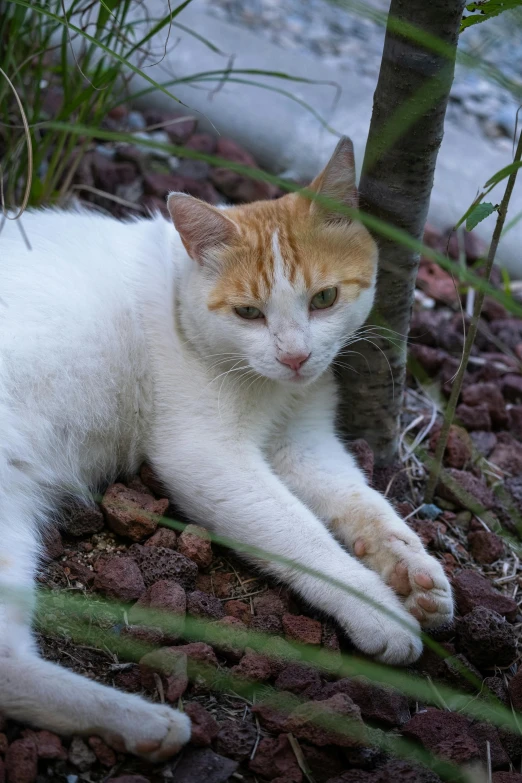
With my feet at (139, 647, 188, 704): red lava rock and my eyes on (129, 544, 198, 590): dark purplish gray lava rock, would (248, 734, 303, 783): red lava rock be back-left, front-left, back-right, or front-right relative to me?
back-right

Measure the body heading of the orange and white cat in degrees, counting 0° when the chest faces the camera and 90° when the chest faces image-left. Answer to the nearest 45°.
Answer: approximately 315°

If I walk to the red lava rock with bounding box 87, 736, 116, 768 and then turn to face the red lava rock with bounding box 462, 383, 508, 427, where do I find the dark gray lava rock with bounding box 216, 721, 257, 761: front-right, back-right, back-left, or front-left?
front-right

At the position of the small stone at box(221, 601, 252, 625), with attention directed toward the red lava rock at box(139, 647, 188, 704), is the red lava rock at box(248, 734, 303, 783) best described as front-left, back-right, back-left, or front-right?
front-left

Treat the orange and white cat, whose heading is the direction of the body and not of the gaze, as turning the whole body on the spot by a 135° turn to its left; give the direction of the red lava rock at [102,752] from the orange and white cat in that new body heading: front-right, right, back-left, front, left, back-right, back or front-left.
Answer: back

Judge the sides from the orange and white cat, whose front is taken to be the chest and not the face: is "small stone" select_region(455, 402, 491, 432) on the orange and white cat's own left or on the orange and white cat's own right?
on the orange and white cat's own left

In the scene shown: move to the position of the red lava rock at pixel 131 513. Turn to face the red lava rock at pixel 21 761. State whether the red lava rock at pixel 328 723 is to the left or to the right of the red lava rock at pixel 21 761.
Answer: left

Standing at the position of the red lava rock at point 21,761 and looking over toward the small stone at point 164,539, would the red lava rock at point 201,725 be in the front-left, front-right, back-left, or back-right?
front-right

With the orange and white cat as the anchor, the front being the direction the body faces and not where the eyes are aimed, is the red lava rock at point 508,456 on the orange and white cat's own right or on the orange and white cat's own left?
on the orange and white cat's own left

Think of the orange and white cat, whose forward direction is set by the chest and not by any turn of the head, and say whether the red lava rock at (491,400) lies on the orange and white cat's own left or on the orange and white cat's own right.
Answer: on the orange and white cat's own left
